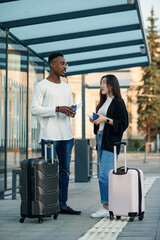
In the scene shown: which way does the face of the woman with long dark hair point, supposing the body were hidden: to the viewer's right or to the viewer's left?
to the viewer's left

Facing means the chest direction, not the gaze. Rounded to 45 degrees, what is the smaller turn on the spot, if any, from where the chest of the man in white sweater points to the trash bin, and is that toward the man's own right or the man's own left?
approximately 135° to the man's own left

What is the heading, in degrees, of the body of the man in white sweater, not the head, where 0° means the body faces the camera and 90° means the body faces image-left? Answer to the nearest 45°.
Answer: approximately 315°

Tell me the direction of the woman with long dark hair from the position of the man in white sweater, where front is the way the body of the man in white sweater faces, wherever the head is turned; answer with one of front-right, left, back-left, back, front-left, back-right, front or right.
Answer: front-left

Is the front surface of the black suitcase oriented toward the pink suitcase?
no

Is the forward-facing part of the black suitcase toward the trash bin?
no

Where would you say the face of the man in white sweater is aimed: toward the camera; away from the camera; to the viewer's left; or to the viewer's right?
to the viewer's right
